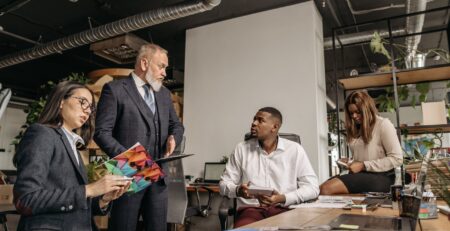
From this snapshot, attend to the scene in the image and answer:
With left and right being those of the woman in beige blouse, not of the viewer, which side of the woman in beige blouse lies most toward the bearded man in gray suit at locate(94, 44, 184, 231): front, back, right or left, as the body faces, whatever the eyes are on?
front

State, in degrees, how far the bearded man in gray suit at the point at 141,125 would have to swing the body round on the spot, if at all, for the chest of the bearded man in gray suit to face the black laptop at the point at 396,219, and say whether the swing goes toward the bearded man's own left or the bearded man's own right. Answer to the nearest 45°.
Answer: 0° — they already face it

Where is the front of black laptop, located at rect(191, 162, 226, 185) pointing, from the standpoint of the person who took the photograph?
facing the viewer and to the left of the viewer

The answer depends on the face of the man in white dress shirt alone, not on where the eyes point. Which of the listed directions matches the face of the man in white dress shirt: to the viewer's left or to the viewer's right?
to the viewer's left

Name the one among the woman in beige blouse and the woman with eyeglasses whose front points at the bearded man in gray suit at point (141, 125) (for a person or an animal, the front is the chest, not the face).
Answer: the woman in beige blouse

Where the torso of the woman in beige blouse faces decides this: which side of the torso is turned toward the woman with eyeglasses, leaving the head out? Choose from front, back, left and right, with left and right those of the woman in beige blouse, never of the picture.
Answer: front

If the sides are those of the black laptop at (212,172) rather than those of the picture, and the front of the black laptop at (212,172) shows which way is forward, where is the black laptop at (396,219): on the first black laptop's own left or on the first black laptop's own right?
on the first black laptop's own left

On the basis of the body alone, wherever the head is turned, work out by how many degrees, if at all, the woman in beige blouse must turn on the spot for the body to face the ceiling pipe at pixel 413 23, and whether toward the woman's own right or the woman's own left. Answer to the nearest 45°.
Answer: approximately 135° to the woman's own right

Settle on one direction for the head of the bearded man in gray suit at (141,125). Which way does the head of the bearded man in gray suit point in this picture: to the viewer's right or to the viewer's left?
to the viewer's right

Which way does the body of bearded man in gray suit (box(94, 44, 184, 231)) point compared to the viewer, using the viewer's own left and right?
facing the viewer and to the right of the viewer
